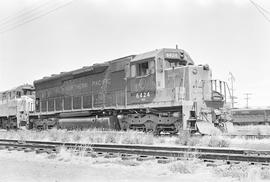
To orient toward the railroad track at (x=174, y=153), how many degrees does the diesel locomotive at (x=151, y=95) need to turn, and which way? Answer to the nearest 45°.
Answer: approximately 45° to its right
